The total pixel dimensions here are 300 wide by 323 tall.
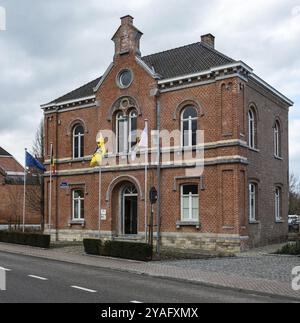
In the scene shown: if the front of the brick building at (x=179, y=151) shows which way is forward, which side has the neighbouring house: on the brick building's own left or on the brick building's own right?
on the brick building's own right

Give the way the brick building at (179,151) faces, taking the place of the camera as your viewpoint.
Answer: facing the viewer and to the left of the viewer

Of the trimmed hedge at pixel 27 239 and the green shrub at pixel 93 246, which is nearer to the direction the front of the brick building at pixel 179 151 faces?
the green shrub

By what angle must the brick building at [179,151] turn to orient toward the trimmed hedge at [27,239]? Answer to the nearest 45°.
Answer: approximately 45° to its right

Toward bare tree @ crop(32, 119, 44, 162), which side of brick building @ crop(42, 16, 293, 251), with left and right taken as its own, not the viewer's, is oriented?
right

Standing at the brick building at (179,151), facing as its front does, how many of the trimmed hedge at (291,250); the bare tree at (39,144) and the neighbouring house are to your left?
1

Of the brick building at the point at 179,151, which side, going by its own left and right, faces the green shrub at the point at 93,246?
front

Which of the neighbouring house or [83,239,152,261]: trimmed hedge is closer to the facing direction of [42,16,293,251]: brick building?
the trimmed hedge
